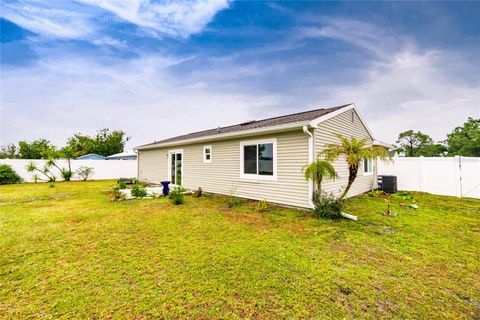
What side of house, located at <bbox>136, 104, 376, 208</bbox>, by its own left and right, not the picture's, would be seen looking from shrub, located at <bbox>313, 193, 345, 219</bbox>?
right

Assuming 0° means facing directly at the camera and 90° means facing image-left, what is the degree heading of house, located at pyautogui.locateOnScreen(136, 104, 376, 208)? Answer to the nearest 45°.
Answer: approximately 225°

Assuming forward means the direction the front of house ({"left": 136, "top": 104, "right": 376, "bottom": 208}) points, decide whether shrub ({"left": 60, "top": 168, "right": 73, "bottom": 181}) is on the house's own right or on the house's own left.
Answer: on the house's own left

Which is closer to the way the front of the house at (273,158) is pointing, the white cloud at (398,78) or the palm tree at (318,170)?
the white cloud

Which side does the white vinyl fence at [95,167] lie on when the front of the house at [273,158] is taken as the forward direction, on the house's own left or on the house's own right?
on the house's own left

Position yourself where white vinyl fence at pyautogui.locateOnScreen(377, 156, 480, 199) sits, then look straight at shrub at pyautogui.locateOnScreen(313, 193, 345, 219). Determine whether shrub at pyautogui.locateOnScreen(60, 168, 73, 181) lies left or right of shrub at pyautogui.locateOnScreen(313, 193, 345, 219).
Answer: right

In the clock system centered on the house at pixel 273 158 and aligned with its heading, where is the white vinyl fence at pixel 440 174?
The white vinyl fence is roughly at 1 o'clock from the house.
